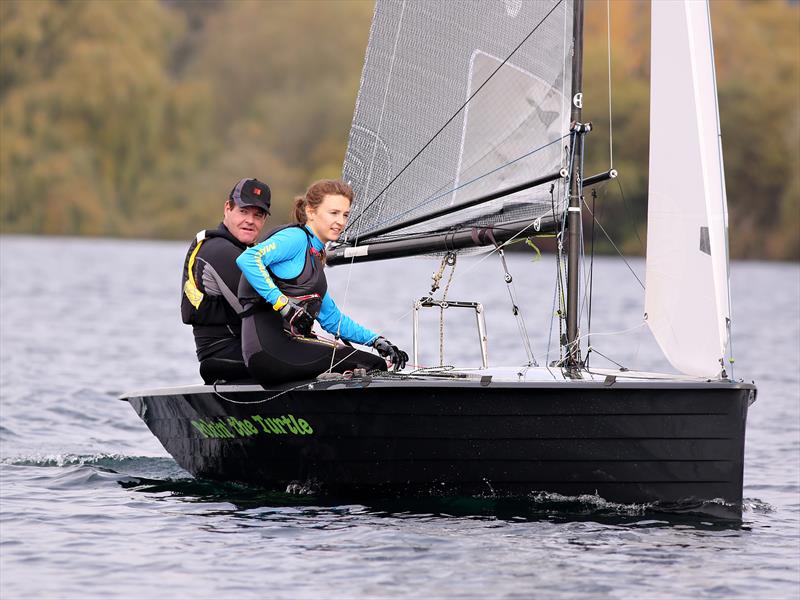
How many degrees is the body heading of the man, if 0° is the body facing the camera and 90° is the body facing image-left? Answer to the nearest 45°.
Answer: approximately 270°
